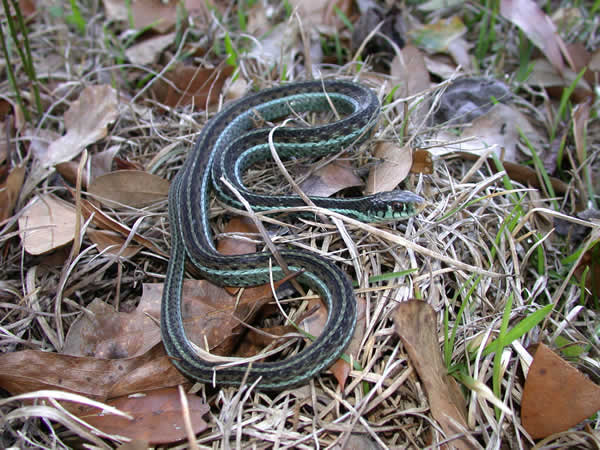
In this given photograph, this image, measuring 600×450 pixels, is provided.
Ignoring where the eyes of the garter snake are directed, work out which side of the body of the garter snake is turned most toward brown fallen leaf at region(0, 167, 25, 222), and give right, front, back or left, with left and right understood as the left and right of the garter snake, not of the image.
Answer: back

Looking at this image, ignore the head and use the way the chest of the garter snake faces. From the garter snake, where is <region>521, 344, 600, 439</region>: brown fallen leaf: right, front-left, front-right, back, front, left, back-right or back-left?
front-right

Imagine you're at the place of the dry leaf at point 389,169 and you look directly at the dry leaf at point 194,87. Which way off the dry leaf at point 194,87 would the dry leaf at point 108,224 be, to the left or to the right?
left

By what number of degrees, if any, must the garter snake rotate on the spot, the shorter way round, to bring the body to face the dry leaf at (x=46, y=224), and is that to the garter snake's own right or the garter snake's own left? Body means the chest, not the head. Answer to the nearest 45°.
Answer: approximately 180°

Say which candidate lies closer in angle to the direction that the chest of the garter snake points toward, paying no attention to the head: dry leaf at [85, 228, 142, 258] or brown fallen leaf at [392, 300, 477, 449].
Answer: the brown fallen leaf

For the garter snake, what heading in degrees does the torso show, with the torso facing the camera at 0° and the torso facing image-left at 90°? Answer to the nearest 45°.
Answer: approximately 270°

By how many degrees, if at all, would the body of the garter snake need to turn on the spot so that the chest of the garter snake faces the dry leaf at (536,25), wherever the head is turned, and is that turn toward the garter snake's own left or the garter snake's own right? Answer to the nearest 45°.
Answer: approximately 45° to the garter snake's own left

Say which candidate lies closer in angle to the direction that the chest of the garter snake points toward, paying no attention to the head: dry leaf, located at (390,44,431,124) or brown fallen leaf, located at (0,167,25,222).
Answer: the dry leaf

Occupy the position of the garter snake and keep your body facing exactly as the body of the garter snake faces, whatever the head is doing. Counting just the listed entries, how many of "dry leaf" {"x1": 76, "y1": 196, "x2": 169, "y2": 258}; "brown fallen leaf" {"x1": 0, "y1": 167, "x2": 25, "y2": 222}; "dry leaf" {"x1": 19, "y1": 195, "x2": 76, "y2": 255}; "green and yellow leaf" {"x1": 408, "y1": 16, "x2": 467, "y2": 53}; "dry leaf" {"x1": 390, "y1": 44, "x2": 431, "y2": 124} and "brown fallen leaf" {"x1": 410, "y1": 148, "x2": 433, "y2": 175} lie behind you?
3

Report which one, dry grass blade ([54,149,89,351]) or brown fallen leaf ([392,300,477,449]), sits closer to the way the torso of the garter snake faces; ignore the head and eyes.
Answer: the brown fallen leaf

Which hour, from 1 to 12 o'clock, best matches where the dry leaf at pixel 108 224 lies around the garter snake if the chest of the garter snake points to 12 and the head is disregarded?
The dry leaf is roughly at 6 o'clock from the garter snake.

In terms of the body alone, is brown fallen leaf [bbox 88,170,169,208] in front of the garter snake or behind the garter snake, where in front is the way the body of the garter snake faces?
behind

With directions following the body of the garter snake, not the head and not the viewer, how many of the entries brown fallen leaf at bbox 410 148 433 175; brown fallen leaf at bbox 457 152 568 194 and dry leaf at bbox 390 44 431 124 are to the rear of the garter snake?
0

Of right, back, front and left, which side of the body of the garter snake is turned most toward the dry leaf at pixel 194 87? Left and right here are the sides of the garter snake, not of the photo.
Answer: left

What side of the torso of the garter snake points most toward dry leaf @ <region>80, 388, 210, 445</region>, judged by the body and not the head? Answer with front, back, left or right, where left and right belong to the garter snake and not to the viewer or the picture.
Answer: right

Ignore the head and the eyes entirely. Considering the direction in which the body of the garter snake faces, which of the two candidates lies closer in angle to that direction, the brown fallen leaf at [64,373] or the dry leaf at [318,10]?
the dry leaf

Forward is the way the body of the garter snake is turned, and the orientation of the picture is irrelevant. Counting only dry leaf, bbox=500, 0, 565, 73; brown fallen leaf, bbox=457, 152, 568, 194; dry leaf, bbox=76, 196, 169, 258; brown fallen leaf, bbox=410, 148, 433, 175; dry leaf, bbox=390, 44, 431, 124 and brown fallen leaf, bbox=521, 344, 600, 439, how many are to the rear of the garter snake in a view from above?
1

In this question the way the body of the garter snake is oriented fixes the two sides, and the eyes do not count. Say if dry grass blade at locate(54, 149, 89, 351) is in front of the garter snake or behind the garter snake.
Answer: behind

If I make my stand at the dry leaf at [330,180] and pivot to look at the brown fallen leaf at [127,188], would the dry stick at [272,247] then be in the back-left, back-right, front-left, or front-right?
front-left
